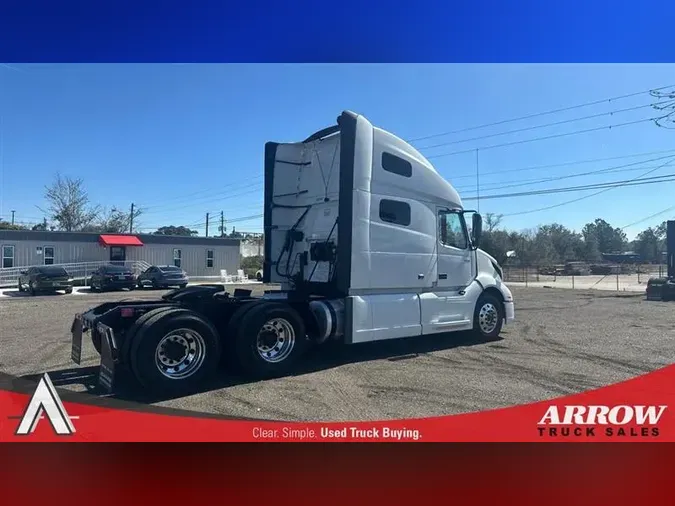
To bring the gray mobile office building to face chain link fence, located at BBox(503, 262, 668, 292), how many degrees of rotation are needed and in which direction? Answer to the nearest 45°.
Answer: approximately 90° to its left

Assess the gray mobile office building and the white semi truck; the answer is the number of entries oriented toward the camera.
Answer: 1

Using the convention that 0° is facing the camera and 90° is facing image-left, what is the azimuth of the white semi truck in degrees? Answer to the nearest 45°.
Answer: approximately 225°

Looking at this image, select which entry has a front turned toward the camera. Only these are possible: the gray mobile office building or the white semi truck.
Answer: the gray mobile office building

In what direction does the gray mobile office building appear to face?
toward the camera
